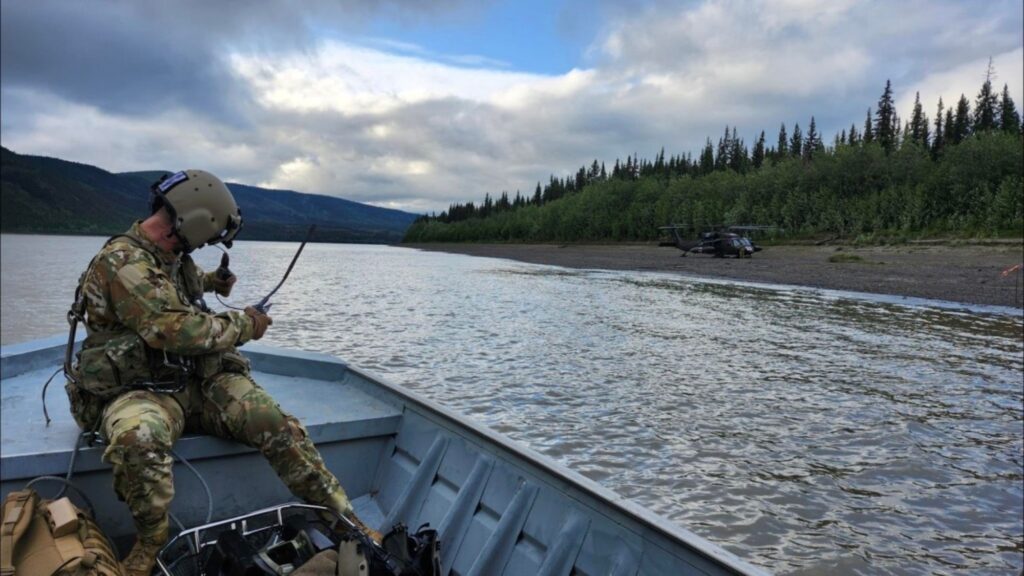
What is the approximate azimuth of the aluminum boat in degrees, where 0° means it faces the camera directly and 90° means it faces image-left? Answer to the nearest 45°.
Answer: approximately 180°

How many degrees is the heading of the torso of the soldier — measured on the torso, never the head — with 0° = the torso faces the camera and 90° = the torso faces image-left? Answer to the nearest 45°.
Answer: approximately 315°
